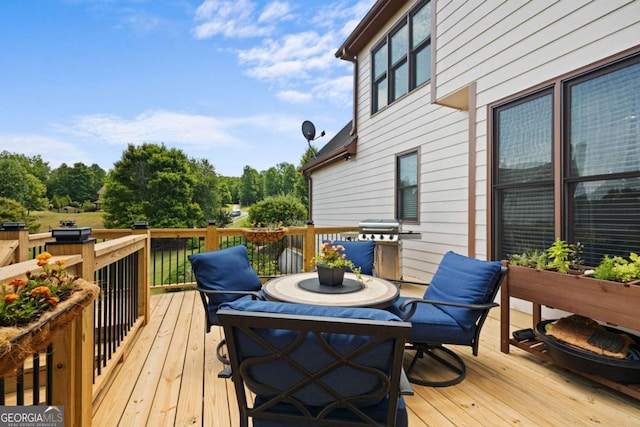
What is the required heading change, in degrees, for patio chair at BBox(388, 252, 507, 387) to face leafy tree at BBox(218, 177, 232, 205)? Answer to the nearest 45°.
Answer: approximately 90° to its right

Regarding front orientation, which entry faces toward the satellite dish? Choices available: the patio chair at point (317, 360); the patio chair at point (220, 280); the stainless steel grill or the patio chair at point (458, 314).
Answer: the patio chair at point (317, 360)

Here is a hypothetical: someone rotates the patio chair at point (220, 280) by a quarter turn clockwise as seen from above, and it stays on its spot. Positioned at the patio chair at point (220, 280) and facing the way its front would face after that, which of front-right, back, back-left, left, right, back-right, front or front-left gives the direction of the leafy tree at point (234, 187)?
back-right

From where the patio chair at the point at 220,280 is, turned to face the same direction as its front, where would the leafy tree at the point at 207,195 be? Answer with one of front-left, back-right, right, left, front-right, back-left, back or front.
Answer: back-left

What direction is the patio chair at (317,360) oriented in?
away from the camera

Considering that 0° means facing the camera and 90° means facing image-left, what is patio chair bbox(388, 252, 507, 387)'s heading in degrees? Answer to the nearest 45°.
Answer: approximately 45°
